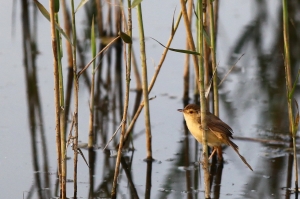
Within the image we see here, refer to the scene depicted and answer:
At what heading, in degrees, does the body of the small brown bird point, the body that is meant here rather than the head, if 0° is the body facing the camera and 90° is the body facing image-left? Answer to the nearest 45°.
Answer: approximately 90°

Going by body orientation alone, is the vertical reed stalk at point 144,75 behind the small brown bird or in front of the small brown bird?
in front
